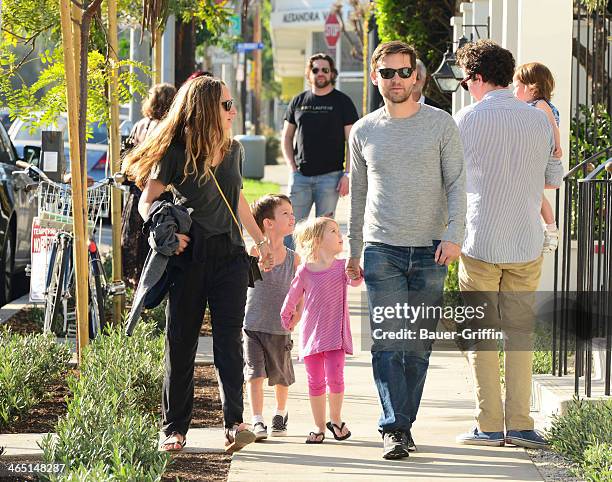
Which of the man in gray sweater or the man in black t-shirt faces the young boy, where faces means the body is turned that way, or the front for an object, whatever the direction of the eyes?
the man in black t-shirt

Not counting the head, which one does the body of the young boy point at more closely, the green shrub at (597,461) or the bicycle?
the green shrub

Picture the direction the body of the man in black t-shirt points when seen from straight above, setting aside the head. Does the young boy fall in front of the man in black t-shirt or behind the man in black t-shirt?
in front

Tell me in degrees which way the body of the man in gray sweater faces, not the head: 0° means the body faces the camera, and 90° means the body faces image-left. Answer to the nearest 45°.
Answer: approximately 0°
